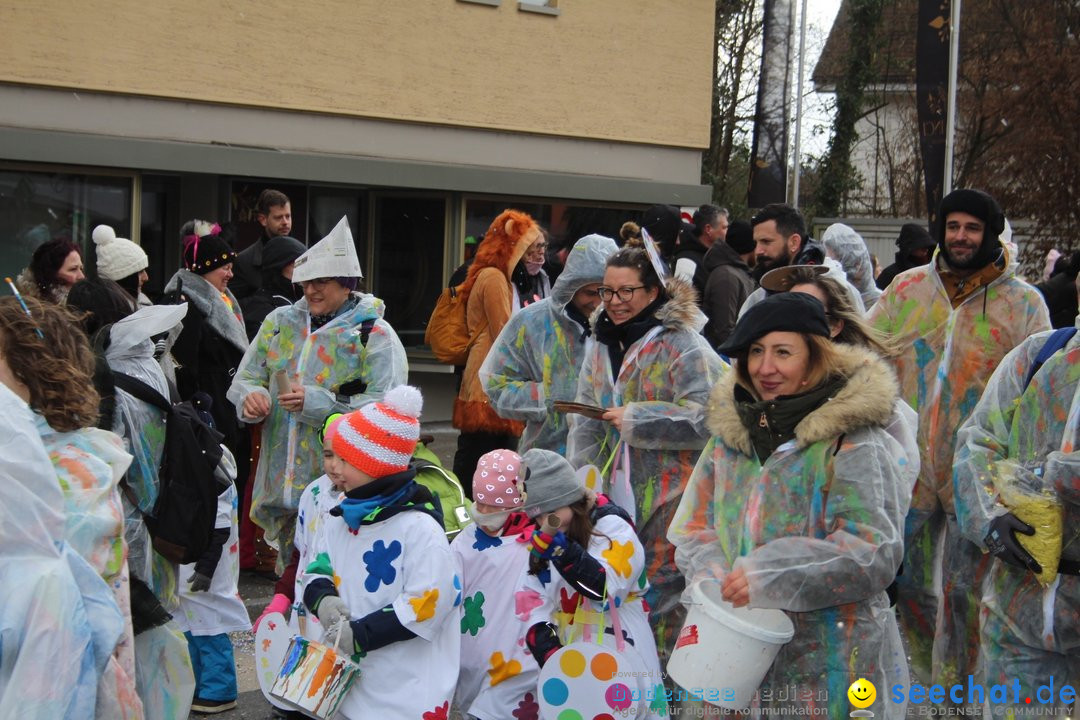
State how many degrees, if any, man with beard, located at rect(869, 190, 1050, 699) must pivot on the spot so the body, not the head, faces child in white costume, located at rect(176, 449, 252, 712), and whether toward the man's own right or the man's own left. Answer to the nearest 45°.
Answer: approximately 90° to the man's own right

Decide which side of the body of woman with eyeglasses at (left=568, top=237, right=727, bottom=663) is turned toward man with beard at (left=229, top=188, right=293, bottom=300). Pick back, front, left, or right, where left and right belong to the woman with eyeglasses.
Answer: right

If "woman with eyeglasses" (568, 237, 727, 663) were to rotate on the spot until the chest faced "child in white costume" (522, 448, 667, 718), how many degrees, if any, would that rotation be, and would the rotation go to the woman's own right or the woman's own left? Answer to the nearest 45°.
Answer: approximately 45° to the woman's own left

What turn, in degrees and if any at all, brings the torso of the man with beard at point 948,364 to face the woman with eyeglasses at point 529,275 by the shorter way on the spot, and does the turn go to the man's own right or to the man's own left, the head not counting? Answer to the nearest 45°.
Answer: approximately 135° to the man's own right

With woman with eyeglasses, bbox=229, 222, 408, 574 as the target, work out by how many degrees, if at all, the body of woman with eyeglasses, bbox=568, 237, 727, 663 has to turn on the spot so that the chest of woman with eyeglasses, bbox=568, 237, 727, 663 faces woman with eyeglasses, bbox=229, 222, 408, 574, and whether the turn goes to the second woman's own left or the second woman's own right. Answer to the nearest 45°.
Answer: approximately 90° to the second woman's own right

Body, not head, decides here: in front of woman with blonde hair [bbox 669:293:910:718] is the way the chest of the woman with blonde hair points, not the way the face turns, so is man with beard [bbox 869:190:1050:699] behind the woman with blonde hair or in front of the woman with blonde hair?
behind

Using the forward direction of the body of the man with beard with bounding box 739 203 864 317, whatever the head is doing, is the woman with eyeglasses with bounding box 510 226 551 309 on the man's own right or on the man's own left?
on the man's own right

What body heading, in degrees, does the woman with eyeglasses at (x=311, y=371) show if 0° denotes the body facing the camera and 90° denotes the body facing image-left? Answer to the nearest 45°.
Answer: approximately 45°
